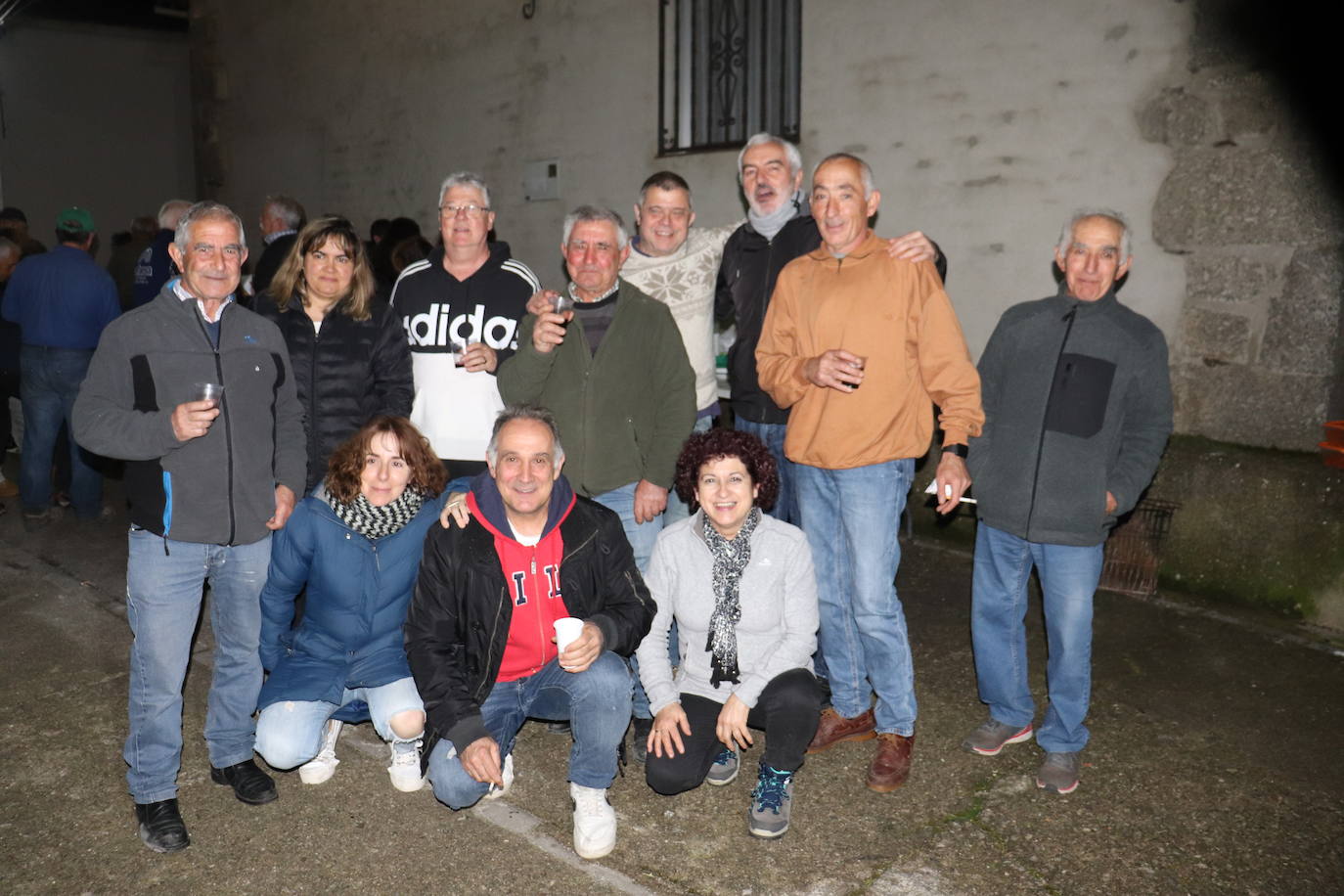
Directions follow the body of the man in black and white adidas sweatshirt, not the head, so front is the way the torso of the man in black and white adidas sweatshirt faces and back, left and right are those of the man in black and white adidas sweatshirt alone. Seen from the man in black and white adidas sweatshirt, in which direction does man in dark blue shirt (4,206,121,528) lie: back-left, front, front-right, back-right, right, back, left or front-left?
back-right

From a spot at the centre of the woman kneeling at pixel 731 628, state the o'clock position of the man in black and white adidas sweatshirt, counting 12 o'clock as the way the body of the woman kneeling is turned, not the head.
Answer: The man in black and white adidas sweatshirt is roughly at 4 o'clock from the woman kneeling.

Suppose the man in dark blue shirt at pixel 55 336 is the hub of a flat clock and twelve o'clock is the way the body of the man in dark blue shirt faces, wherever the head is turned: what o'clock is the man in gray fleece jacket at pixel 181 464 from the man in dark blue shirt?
The man in gray fleece jacket is roughly at 6 o'clock from the man in dark blue shirt.

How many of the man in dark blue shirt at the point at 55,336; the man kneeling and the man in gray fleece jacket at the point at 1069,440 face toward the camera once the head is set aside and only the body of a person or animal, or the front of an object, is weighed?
2

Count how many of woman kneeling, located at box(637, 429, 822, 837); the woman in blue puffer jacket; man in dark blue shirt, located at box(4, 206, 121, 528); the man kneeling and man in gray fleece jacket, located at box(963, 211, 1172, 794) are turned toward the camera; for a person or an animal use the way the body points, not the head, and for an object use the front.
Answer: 4

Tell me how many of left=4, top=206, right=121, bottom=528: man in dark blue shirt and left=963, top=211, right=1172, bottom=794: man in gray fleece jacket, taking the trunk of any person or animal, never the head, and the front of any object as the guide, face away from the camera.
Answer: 1

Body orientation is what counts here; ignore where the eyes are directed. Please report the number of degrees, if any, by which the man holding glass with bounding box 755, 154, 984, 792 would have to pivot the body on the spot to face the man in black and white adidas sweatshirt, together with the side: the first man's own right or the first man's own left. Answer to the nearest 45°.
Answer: approximately 45° to the first man's own right

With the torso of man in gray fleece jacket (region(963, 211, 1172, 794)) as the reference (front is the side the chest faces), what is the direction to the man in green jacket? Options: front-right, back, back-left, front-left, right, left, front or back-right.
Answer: right

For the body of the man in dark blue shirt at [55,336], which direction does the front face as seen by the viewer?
away from the camera

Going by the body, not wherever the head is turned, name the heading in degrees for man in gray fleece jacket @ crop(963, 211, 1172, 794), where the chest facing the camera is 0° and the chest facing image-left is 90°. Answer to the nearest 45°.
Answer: approximately 0°
